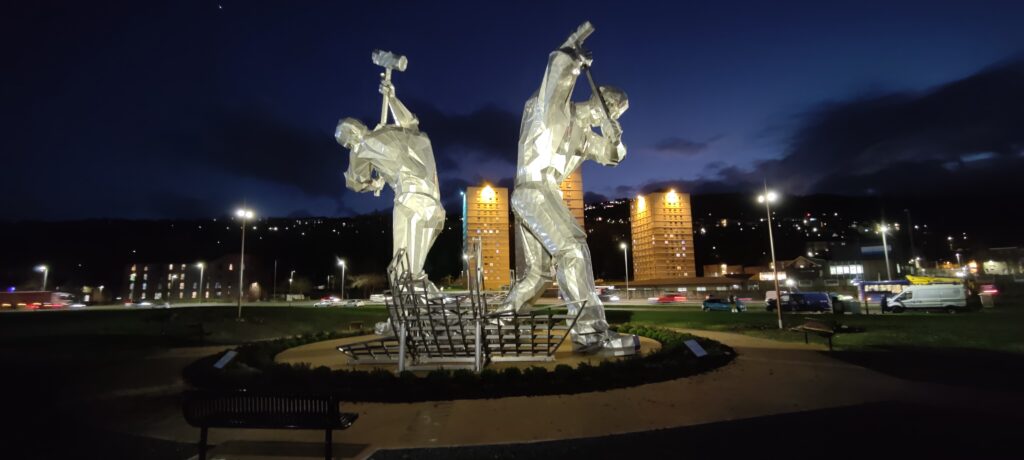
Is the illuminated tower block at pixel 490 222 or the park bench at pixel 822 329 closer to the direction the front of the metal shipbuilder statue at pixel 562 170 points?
the park bench

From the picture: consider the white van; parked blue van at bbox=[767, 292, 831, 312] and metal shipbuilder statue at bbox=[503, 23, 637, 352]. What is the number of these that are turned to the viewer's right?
1

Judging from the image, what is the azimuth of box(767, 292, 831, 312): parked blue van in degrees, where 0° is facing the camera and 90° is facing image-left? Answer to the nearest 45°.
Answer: approximately 90°

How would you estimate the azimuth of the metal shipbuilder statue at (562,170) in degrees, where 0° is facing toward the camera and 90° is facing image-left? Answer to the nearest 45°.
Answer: approximately 270°

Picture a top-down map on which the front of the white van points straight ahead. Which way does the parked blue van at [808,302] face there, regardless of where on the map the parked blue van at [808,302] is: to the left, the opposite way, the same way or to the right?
the same way

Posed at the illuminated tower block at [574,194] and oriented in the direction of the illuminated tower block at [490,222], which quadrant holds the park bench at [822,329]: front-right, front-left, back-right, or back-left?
back-left

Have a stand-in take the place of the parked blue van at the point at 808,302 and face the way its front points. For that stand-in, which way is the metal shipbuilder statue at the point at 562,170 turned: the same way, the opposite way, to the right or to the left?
the opposite way

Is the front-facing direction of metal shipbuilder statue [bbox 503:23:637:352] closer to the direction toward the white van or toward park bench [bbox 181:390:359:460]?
the white van

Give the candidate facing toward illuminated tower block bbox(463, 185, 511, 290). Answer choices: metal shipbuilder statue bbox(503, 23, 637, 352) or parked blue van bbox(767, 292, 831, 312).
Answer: the parked blue van

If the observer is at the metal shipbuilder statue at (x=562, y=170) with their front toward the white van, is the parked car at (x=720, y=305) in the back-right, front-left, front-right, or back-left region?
front-left

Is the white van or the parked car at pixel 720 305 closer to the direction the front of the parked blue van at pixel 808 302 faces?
the parked car

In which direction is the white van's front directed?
to the viewer's left

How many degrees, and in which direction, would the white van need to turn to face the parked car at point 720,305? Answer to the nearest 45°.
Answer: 0° — it already faces it
